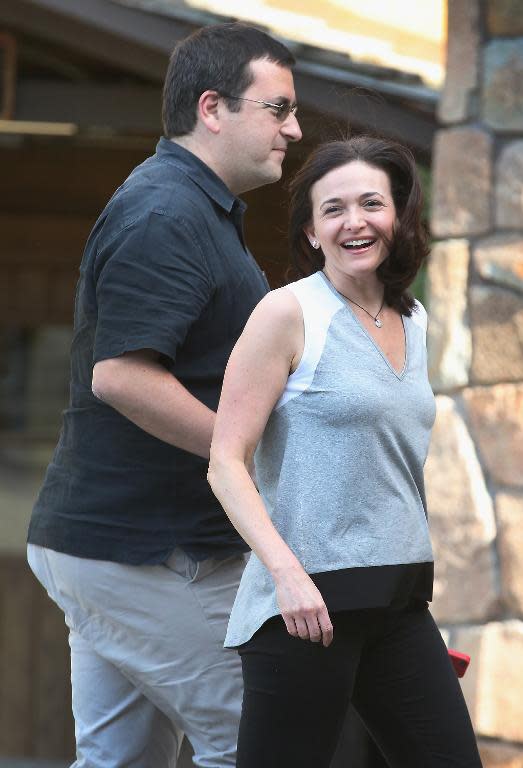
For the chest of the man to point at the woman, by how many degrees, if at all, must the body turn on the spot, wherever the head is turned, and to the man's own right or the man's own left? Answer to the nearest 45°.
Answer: approximately 45° to the man's own right

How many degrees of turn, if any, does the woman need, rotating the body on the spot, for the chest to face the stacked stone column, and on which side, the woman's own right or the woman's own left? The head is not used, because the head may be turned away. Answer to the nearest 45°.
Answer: approximately 135° to the woman's own left

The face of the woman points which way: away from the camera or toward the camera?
toward the camera

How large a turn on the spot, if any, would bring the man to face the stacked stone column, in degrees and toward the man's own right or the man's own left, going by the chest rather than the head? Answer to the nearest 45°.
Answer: approximately 45° to the man's own left

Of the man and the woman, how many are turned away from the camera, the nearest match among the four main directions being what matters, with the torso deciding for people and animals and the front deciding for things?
0

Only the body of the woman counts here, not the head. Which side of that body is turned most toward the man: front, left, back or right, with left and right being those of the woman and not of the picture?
back

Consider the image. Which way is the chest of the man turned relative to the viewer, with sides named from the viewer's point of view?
facing to the right of the viewer

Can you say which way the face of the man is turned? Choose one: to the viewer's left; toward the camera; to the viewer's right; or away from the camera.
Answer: to the viewer's right
